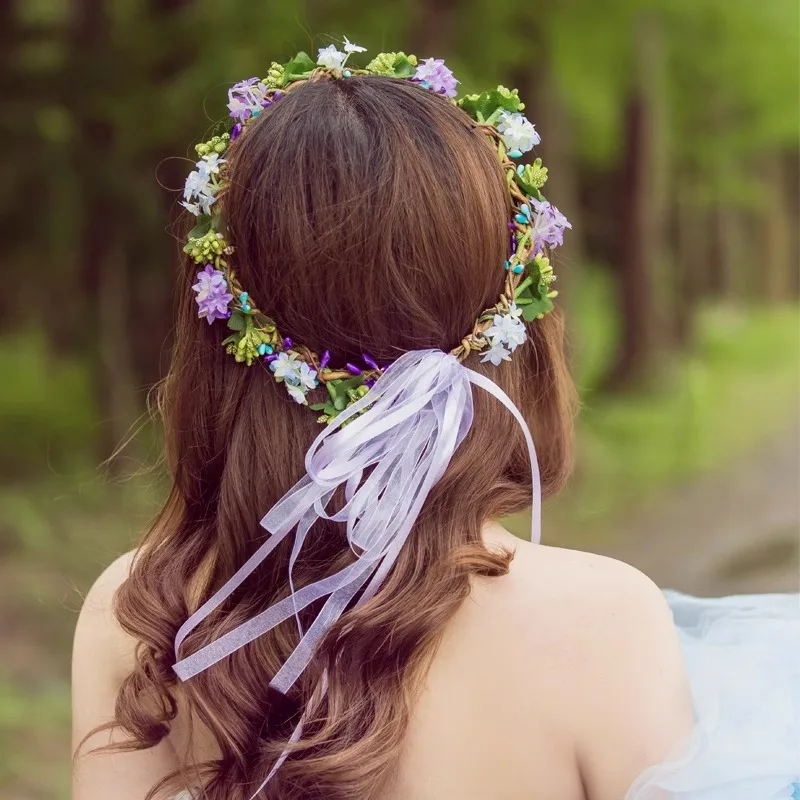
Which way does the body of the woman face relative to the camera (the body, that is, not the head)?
away from the camera

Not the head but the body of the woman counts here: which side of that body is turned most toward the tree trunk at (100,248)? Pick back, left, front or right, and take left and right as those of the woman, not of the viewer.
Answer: front

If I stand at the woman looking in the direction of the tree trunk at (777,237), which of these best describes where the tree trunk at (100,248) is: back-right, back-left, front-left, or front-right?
front-left

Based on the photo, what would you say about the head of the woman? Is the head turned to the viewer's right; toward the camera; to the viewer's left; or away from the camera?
away from the camera

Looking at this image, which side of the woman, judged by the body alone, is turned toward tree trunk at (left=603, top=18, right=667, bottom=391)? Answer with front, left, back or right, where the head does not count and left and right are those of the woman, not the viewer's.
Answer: front
